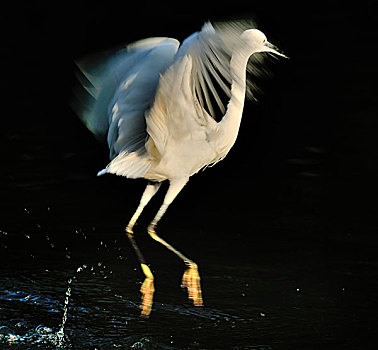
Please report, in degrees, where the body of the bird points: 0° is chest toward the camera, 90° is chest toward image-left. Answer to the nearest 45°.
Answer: approximately 270°
